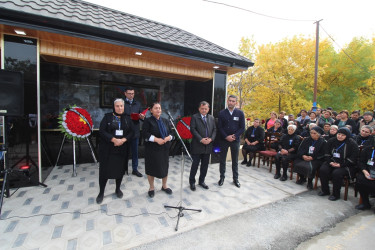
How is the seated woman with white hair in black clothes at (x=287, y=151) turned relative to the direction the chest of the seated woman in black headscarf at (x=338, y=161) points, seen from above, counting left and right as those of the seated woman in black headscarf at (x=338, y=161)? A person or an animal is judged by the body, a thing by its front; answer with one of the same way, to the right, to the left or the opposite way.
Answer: the same way

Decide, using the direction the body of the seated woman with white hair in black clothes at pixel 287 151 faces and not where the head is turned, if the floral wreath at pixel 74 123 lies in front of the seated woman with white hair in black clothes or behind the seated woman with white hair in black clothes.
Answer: in front

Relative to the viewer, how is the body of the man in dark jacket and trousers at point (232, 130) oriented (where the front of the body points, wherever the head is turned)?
toward the camera

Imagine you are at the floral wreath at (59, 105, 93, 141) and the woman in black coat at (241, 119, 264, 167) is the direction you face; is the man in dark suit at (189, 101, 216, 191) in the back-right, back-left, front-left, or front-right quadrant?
front-right

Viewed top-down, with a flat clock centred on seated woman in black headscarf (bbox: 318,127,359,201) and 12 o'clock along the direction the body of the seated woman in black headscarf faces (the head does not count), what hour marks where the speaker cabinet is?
The speaker cabinet is roughly at 12 o'clock from the seated woman in black headscarf.

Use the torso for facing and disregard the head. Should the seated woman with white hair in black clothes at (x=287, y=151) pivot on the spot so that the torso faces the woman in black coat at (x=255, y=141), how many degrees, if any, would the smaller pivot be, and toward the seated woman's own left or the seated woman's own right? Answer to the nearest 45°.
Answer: approximately 90° to the seated woman's own right

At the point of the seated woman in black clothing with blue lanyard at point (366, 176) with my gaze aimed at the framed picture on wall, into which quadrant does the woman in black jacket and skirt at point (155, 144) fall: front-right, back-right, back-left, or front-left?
front-left

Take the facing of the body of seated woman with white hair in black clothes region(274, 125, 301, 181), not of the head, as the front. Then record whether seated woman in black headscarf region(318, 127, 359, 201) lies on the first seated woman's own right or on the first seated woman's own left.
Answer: on the first seated woman's own left

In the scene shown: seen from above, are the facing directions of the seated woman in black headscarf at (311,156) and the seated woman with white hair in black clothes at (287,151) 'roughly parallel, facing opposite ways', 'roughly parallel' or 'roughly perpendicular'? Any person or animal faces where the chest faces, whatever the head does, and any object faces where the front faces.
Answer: roughly parallel

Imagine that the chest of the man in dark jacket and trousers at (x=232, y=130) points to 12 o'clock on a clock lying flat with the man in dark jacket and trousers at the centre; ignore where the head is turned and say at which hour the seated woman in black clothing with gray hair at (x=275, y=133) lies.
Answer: The seated woman in black clothing with gray hair is roughly at 7 o'clock from the man in dark jacket and trousers.

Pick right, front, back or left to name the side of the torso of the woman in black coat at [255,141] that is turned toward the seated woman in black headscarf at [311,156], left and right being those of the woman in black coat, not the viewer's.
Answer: left

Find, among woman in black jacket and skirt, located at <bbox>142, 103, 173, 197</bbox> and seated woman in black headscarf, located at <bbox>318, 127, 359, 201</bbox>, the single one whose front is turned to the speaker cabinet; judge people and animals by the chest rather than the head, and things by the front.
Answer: the seated woman in black headscarf

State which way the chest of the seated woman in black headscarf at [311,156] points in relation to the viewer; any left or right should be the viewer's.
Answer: facing the viewer and to the left of the viewer

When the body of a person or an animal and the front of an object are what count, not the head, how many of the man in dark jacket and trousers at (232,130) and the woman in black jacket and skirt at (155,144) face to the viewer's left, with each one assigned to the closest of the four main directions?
0

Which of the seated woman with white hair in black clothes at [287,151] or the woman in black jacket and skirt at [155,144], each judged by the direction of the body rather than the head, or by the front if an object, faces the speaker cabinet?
the seated woman with white hair in black clothes

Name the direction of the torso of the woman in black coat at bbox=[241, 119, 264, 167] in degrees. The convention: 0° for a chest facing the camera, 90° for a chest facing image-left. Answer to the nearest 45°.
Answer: approximately 45°

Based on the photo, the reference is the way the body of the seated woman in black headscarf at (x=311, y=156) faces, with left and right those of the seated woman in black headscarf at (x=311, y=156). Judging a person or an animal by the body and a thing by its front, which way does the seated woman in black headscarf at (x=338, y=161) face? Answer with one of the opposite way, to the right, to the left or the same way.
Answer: the same way

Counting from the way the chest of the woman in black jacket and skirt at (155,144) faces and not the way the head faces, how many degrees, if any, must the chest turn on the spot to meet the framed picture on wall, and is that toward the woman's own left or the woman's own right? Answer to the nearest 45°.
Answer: approximately 135° to the woman's own left
